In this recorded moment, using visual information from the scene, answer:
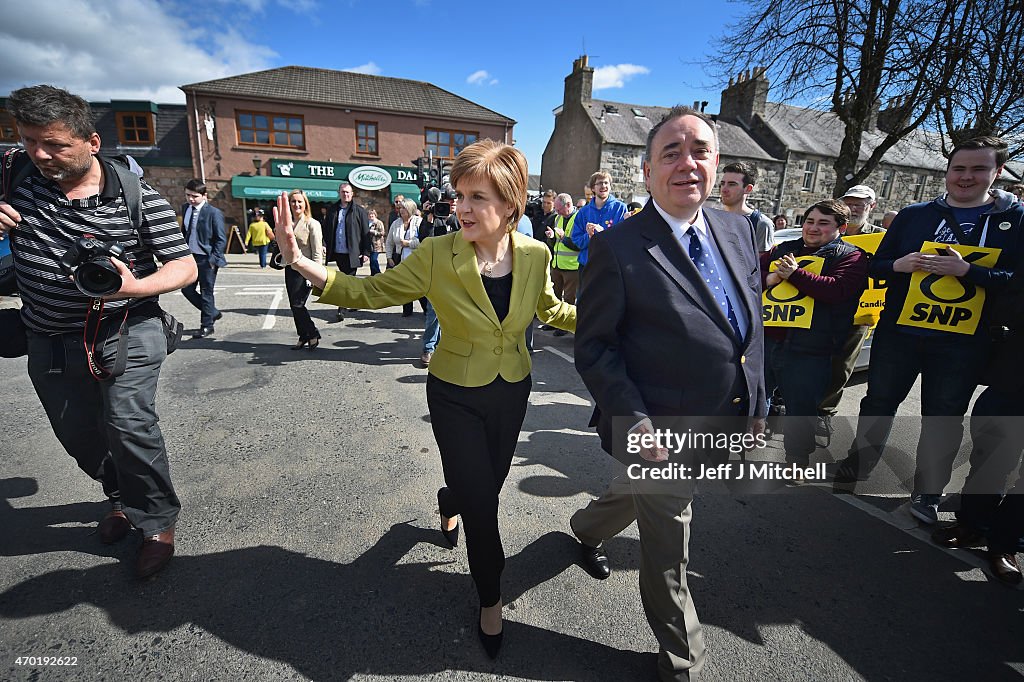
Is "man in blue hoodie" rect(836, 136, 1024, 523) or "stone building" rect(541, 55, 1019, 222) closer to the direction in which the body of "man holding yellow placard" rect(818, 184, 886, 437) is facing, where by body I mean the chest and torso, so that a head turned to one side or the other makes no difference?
the man in blue hoodie

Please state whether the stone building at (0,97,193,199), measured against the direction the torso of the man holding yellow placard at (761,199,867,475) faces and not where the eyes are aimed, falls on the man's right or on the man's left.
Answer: on the man's right

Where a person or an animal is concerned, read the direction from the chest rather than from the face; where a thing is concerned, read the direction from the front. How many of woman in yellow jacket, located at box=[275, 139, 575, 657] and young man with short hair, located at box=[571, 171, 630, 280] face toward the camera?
2

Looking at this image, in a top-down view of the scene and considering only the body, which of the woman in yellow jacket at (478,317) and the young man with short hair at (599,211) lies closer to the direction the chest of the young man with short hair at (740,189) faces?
the woman in yellow jacket

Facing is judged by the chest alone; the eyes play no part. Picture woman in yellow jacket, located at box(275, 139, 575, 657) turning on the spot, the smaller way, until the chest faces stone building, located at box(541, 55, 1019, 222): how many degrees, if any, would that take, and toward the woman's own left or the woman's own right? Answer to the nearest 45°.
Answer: approximately 135° to the woman's own left

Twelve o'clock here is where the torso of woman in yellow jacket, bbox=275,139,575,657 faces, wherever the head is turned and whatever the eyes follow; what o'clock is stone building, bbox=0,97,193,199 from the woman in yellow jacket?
The stone building is roughly at 5 o'clock from the woman in yellow jacket.

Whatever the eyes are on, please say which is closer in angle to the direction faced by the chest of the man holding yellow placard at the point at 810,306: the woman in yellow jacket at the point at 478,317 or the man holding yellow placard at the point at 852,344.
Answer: the woman in yellow jacket

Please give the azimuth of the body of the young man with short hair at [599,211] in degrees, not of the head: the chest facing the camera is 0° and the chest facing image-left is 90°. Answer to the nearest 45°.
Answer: approximately 0°

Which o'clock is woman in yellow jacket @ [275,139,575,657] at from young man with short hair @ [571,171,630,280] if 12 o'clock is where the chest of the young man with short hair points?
The woman in yellow jacket is roughly at 12 o'clock from the young man with short hair.

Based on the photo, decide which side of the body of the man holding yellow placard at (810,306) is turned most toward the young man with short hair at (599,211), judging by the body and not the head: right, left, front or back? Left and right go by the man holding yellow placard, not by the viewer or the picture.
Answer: right

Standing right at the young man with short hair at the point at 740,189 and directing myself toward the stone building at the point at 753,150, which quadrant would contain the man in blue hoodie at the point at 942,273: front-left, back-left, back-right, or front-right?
back-right
